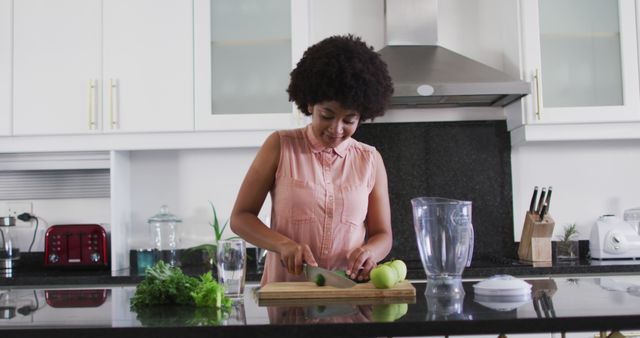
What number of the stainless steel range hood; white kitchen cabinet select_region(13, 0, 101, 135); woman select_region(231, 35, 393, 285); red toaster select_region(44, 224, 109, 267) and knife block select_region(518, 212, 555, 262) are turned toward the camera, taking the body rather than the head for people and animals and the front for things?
5

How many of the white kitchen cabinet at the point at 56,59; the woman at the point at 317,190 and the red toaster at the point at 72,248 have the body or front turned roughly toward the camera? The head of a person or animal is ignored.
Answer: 3

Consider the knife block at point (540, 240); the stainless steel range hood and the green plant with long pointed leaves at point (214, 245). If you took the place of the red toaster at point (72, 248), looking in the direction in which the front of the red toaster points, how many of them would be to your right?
0

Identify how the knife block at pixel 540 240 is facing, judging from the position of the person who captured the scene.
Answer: facing the viewer

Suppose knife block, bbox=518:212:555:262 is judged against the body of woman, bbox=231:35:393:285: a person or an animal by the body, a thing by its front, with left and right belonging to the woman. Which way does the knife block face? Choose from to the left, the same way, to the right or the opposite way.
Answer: the same way

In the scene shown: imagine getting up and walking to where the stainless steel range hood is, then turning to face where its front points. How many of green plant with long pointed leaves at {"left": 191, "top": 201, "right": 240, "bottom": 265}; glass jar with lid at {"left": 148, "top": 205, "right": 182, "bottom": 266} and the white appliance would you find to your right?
2

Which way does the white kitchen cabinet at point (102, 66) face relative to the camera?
toward the camera

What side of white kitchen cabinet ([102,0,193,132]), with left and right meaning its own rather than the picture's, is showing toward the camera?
front

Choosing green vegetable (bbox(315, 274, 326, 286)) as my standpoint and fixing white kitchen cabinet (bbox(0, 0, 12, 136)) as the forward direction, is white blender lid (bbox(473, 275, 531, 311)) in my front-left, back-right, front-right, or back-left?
back-right

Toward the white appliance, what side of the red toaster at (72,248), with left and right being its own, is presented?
left

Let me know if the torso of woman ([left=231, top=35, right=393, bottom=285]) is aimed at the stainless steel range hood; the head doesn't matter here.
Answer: no

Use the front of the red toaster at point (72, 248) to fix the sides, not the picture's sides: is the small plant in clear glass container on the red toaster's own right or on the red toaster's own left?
on the red toaster's own left

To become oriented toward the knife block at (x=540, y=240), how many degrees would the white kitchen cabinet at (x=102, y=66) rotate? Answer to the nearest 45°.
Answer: approximately 90° to its left

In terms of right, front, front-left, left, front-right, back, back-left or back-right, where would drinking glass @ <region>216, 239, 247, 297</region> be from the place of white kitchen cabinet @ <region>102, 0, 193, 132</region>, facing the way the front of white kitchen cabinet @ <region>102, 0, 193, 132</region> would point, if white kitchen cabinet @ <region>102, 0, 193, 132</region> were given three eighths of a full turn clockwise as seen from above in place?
back-left

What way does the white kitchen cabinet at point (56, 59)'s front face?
toward the camera
